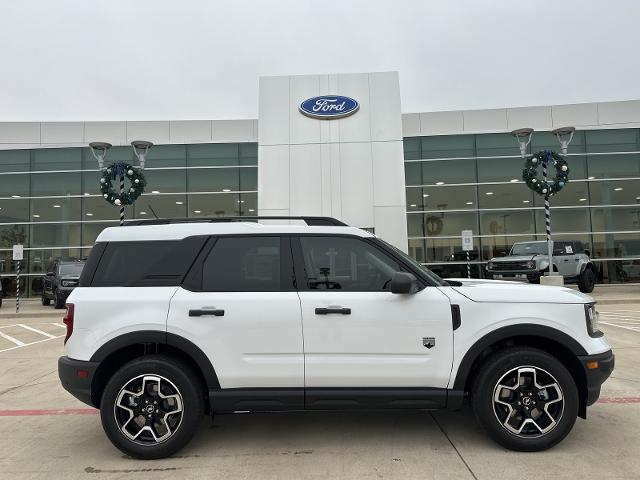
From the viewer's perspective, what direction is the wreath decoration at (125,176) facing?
toward the camera

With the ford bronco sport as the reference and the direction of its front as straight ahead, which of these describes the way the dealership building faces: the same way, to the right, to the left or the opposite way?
to the right

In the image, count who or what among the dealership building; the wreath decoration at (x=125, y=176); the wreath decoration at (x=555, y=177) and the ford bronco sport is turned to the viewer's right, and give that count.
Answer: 1

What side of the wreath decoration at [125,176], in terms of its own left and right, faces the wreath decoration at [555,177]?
left

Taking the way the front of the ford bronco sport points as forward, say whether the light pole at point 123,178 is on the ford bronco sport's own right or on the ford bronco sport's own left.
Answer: on the ford bronco sport's own left

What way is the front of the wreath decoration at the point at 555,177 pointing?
toward the camera

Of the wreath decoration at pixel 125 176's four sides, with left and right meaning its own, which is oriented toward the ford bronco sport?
front

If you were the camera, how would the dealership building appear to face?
facing the viewer

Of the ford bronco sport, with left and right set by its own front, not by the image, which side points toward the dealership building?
left

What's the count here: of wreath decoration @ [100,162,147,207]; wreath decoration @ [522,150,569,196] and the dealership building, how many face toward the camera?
3

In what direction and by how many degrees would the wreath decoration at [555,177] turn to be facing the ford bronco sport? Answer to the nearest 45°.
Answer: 0° — it already faces it

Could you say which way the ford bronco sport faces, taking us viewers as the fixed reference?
facing to the right of the viewer

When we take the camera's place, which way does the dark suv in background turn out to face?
facing the viewer and to the right of the viewer

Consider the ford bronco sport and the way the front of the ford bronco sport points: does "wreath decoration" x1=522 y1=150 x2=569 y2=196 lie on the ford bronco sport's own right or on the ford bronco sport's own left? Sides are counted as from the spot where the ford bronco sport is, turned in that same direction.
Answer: on the ford bronco sport's own left

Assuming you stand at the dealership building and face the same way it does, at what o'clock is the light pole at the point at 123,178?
The light pole is roughly at 2 o'clock from the dealership building.
